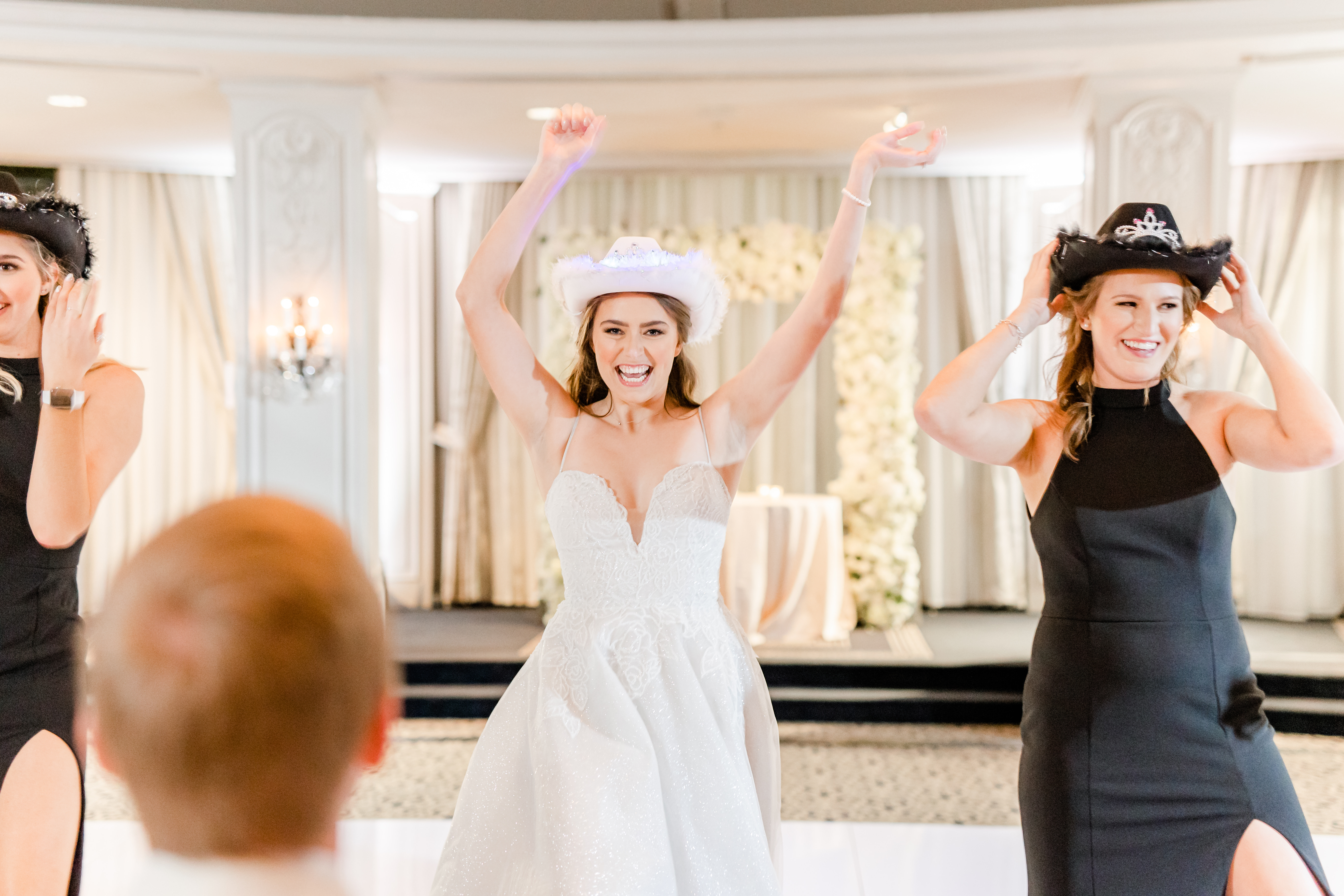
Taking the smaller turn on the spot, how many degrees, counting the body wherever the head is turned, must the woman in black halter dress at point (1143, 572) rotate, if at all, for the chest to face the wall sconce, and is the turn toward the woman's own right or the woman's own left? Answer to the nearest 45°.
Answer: approximately 135° to the woman's own right

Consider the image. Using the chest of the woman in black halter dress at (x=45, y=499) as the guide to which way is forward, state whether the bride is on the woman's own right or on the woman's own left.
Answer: on the woman's own left

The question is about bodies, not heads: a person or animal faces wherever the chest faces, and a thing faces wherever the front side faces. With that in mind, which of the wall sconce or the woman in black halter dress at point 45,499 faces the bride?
the wall sconce

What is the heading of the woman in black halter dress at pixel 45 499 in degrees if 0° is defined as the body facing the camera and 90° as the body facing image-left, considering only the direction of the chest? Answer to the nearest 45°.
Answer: approximately 45°

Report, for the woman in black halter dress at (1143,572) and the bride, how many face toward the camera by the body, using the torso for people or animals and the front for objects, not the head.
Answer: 2

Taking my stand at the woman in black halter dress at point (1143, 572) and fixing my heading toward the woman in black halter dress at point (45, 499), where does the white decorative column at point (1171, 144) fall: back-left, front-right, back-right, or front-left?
back-right

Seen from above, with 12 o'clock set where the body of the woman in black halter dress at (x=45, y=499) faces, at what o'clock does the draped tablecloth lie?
The draped tablecloth is roughly at 6 o'clock from the woman in black halter dress.

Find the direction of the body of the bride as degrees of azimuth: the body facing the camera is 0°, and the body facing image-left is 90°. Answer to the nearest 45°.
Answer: approximately 0°

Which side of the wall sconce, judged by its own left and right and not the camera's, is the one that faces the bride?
front

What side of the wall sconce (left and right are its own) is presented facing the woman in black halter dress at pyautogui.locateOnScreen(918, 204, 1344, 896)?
front

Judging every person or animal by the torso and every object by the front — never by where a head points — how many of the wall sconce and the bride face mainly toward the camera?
2

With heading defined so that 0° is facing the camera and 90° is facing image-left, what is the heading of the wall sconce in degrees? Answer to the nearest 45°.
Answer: approximately 0°
